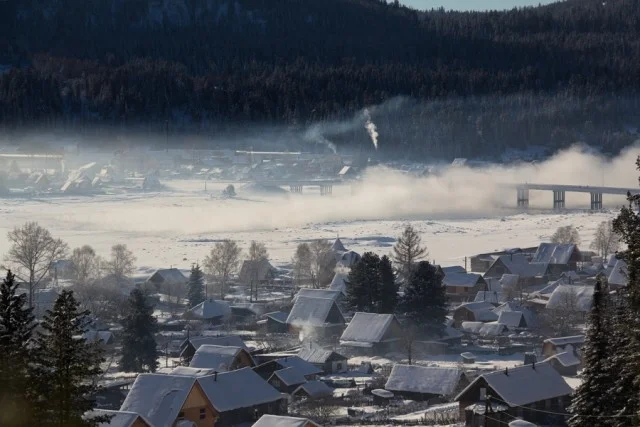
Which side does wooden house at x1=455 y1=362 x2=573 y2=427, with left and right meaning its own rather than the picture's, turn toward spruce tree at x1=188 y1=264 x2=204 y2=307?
right

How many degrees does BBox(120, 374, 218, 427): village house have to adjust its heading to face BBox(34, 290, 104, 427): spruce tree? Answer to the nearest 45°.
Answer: approximately 45° to its right

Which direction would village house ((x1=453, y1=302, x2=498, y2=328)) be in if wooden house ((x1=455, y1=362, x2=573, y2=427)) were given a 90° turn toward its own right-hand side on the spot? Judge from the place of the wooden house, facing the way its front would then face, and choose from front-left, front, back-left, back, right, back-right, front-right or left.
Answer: front-right

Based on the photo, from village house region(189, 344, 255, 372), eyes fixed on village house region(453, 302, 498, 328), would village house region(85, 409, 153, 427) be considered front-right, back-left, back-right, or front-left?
back-right

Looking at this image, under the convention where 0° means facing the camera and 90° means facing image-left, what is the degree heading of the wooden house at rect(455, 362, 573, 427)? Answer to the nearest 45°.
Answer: approximately 45°

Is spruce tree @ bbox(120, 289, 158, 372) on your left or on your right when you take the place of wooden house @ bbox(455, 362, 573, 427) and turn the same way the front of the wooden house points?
on your right

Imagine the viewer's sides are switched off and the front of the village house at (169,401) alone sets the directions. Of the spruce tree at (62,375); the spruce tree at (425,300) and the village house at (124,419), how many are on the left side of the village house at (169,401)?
1

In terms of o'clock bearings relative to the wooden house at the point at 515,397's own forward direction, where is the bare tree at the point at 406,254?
The bare tree is roughly at 4 o'clock from the wooden house.

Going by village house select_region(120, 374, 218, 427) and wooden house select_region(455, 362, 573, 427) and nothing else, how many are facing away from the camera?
0

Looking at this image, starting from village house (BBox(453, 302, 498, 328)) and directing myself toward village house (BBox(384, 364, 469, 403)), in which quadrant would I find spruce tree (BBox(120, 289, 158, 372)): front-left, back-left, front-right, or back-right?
front-right

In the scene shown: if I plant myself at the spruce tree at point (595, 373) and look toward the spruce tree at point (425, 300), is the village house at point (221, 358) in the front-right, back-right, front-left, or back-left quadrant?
front-left

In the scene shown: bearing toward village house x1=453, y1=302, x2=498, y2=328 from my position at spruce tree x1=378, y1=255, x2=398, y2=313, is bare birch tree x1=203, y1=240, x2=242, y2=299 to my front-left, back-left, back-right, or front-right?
back-left

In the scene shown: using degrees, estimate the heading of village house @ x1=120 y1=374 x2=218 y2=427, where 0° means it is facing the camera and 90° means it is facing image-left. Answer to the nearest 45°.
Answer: approximately 315°

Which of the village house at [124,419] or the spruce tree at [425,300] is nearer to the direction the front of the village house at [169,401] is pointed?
the village house
